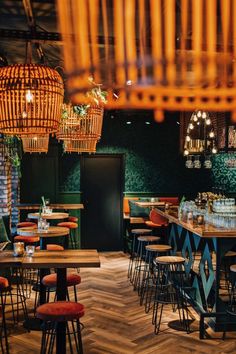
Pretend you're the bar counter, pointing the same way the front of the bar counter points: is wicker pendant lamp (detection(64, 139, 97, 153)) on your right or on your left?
on your right

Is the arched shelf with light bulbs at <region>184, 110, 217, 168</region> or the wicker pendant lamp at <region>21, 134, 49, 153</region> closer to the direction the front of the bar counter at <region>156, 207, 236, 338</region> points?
the wicker pendant lamp

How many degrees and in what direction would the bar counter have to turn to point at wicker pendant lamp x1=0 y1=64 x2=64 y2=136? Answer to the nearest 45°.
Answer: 0° — it already faces it

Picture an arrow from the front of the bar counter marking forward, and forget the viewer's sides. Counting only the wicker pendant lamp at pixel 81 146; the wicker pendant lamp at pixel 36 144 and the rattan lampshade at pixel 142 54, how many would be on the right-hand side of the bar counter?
2

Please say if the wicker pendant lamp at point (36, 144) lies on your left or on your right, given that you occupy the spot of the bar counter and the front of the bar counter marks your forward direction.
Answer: on your right

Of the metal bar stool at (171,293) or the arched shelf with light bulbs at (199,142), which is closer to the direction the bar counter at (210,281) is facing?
the metal bar stool

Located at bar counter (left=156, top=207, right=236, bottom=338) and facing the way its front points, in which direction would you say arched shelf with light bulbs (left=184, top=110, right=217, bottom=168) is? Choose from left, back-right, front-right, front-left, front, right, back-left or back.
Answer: back-right

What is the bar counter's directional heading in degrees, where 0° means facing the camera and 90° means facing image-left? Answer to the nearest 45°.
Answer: approximately 45°
